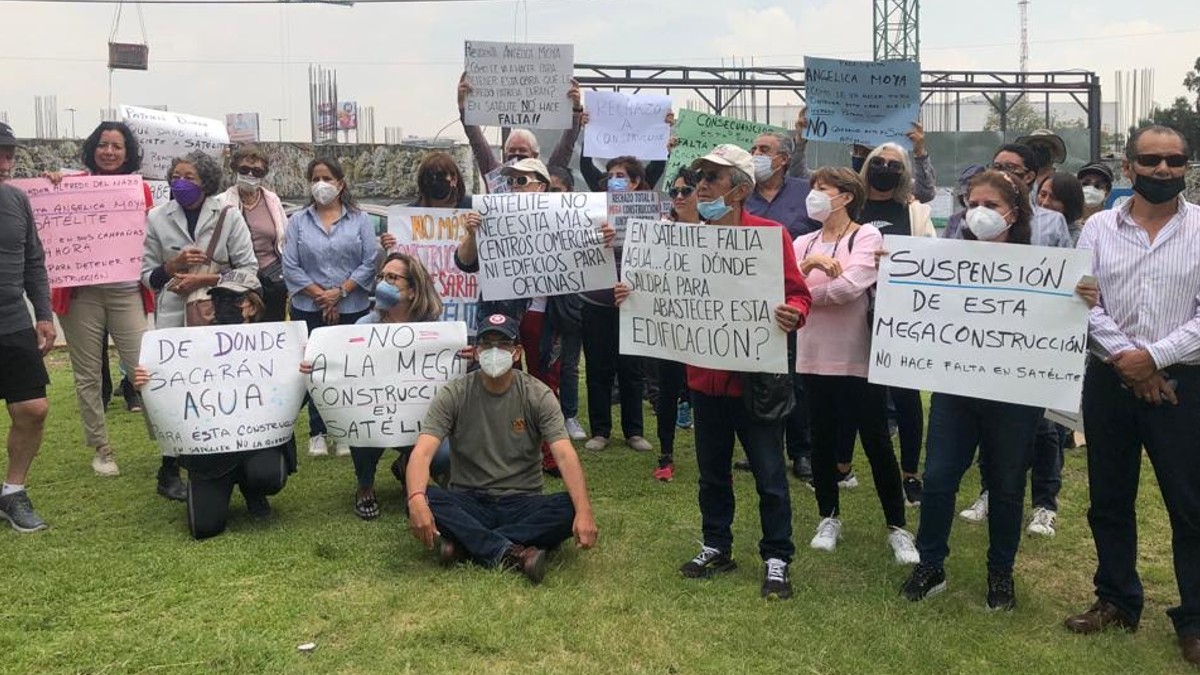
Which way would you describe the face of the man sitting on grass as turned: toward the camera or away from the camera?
toward the camera

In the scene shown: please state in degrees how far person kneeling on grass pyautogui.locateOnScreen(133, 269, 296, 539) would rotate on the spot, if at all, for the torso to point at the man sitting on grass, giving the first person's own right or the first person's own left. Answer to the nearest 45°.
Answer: approximately 45° to the first person's own left

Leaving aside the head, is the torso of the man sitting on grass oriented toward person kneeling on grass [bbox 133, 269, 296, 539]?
no

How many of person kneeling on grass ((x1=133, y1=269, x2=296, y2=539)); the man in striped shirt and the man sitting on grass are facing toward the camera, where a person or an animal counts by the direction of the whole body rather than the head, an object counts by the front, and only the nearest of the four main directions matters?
3

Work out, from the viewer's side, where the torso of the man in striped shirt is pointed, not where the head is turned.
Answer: toward the camera

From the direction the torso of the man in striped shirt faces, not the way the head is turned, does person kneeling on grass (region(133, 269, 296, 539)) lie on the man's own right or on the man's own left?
on the man's own right

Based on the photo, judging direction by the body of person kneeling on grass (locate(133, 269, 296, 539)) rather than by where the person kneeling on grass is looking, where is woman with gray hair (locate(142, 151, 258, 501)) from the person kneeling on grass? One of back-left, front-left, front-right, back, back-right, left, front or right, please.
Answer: back

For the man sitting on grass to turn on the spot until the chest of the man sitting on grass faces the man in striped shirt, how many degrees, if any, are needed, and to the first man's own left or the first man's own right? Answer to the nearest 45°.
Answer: approximately 45° to the first man's own left

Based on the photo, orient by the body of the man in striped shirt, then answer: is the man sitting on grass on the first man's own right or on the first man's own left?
on the first man's own right

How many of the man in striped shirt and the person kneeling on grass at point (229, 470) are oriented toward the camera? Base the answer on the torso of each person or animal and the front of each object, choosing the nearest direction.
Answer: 2
